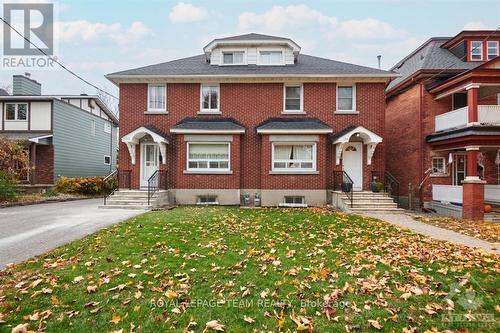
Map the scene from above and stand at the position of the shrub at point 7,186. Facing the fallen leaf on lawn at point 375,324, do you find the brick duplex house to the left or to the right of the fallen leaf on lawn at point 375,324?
left

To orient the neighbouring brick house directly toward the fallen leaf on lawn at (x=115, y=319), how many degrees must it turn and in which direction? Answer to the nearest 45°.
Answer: approximately 45° to its right

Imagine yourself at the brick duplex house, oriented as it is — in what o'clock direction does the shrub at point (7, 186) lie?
The shrub is roughly at 3 o'clock from the brick duplex house.

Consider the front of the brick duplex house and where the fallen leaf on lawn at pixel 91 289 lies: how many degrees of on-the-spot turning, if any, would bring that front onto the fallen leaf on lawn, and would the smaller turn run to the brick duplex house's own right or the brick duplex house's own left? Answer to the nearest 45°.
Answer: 0° — it already faces it

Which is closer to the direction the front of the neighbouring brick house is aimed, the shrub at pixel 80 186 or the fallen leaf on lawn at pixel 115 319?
the fallen leaf on lawn

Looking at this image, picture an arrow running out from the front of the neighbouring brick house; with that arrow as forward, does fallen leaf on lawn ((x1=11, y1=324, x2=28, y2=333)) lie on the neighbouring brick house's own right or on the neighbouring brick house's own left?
on the neighbouring brick house's own right

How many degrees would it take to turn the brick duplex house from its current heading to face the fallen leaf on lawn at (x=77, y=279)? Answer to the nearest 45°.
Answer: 0° — it already faces it
